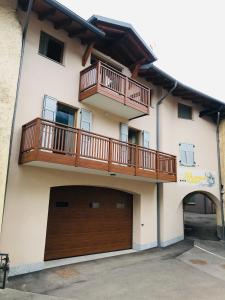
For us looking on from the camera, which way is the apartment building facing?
facing the viewer and to the right of the viewer
